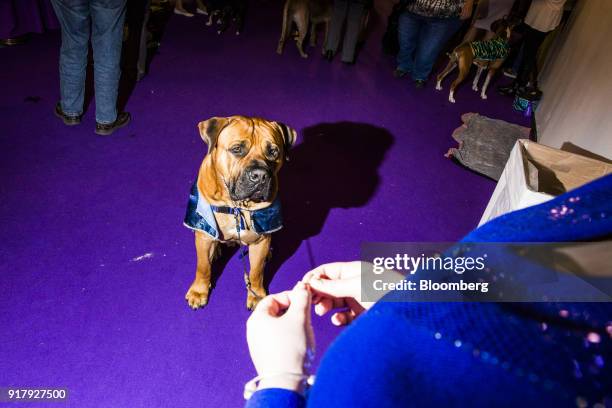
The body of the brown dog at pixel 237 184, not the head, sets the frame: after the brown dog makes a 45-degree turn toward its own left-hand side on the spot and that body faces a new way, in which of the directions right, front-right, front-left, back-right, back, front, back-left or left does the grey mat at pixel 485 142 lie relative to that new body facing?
left

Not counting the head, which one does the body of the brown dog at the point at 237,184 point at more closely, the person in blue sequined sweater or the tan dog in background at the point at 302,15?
the person in blue sequined sweater

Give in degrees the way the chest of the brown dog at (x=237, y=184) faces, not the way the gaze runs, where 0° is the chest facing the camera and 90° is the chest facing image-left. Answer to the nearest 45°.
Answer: approximately 0°
